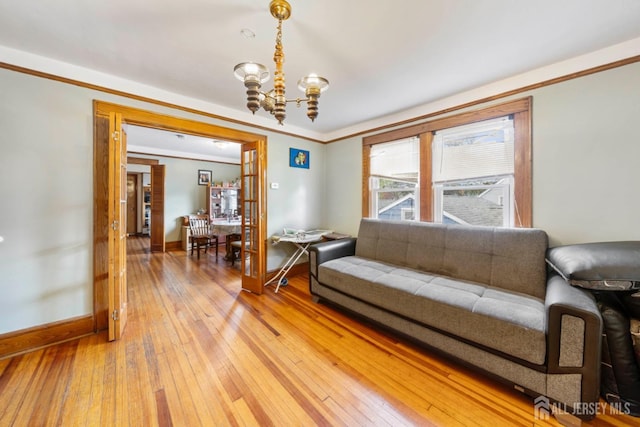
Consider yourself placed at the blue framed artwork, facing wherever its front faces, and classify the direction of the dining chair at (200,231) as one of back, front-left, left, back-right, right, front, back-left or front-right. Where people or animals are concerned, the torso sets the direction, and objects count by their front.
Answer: back

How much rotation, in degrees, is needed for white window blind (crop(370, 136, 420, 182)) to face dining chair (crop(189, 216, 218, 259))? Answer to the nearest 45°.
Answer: approximately 45° to its right

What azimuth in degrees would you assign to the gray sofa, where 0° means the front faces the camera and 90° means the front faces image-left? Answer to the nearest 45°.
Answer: approximately 45°

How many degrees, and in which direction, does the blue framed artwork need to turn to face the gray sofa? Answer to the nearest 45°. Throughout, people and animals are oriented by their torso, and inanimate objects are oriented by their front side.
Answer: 0° — it already faces it

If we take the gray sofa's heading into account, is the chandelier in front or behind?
in front

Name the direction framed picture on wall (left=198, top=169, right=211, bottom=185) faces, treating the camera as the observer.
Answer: facing the viewer

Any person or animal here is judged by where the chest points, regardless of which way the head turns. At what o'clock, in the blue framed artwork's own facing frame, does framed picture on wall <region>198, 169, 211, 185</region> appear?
The framed picture on wall is roughly at 6 o'clock from the blue framed artwork.

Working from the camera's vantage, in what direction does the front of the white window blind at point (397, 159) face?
facing the viewer and to the left of the viewer

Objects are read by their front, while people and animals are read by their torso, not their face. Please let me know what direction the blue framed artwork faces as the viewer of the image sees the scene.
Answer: facing the viewer and to the right of the viewer

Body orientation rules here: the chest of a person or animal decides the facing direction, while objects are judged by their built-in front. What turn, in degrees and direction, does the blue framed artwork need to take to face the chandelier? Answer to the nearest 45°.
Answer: approximately 45° to its right

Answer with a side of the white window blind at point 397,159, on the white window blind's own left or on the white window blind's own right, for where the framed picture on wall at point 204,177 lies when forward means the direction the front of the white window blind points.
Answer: on the white window blind's own right
